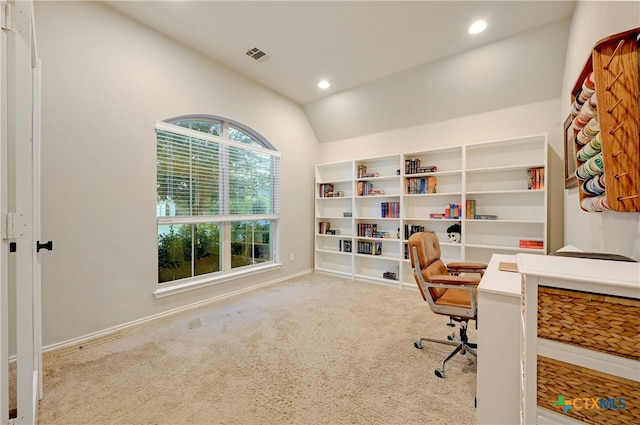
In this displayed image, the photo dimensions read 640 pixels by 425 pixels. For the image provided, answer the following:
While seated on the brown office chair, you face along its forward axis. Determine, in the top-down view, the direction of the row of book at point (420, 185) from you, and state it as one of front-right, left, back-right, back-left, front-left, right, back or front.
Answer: back-left

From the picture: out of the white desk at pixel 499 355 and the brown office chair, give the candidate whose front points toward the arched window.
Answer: the white desk

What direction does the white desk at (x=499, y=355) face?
to the viewer's left

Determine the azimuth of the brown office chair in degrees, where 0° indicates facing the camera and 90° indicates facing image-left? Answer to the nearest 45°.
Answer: approximately 315°

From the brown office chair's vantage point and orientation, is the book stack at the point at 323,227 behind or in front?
behind

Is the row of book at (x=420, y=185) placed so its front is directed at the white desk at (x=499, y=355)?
yes

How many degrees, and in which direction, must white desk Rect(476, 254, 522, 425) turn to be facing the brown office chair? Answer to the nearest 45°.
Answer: approximately 45° to its right

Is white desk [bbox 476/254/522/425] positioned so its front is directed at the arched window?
yes

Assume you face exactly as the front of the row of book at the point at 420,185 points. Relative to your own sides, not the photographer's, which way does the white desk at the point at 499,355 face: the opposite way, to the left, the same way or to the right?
to the right
